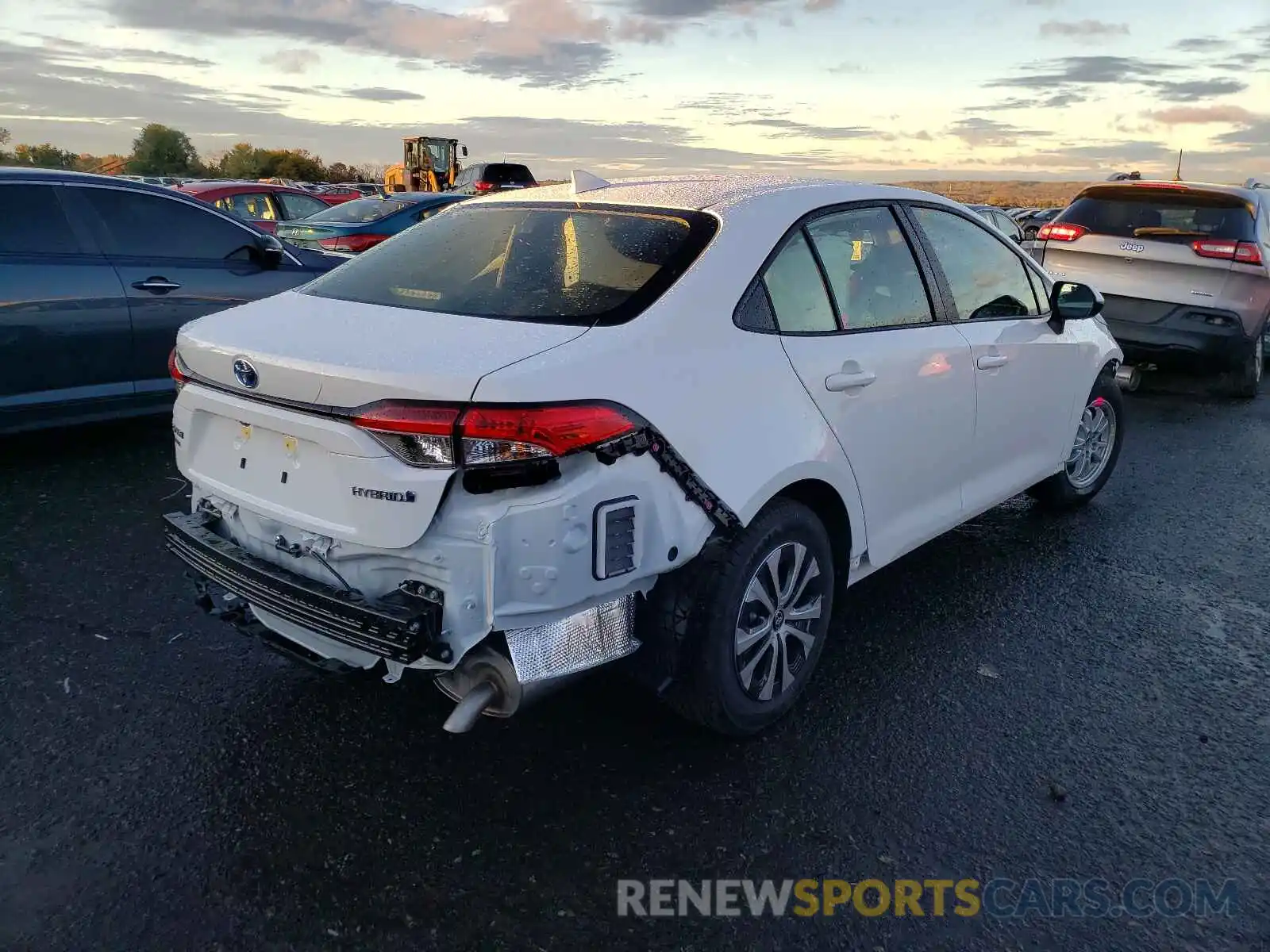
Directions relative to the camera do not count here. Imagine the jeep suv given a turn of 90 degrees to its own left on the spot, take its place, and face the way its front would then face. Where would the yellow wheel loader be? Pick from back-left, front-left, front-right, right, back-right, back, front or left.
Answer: front

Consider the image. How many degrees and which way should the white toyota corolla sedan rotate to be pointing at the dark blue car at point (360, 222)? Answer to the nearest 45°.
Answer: approximately 45° to its left

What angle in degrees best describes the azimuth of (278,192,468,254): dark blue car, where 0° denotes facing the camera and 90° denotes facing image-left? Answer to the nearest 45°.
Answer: approximately 225°

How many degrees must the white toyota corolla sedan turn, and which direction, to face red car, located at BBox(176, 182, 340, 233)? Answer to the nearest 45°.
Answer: approximately 90° to its left

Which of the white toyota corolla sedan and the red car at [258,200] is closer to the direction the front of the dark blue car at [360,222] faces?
the red car

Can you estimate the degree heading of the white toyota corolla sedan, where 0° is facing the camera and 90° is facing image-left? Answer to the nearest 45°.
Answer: approximately 225°

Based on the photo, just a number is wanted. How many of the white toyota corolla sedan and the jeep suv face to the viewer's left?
0

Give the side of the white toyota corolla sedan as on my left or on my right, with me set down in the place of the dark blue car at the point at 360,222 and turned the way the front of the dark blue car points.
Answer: on my right

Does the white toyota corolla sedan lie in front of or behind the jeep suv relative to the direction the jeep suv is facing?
behind

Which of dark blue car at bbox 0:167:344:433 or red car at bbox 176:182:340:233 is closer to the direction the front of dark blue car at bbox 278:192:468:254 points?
the red car

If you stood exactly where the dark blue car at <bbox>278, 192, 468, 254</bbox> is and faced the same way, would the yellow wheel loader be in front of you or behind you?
in front

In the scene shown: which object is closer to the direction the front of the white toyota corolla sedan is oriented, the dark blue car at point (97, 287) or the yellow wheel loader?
the yellow wheel loader

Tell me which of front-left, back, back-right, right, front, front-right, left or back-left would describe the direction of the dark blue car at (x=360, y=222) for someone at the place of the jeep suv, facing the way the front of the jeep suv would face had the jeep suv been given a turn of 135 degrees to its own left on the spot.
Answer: front
